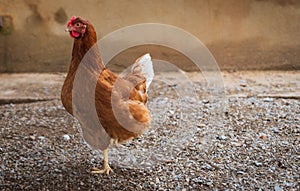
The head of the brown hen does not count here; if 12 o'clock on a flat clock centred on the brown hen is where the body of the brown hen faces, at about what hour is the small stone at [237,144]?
The small stone is roughly at 5 o'clock from the brown hen.

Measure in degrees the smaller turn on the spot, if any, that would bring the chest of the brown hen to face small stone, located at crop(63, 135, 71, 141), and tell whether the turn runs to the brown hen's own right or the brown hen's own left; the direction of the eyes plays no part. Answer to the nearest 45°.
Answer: approximately 90° to the brown hen's own right

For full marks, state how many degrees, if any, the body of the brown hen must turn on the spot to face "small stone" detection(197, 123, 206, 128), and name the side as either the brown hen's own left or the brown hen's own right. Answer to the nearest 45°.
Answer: approximately 135° to the brown hen's own right

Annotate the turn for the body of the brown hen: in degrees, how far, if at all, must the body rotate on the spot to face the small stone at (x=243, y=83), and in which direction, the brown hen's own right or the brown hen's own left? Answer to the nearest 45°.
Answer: approximately 135° to the brown hen's own right

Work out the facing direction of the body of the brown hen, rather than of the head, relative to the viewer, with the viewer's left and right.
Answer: facing to the left of the viewer

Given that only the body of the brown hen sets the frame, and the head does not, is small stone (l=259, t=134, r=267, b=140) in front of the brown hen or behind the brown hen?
behind
